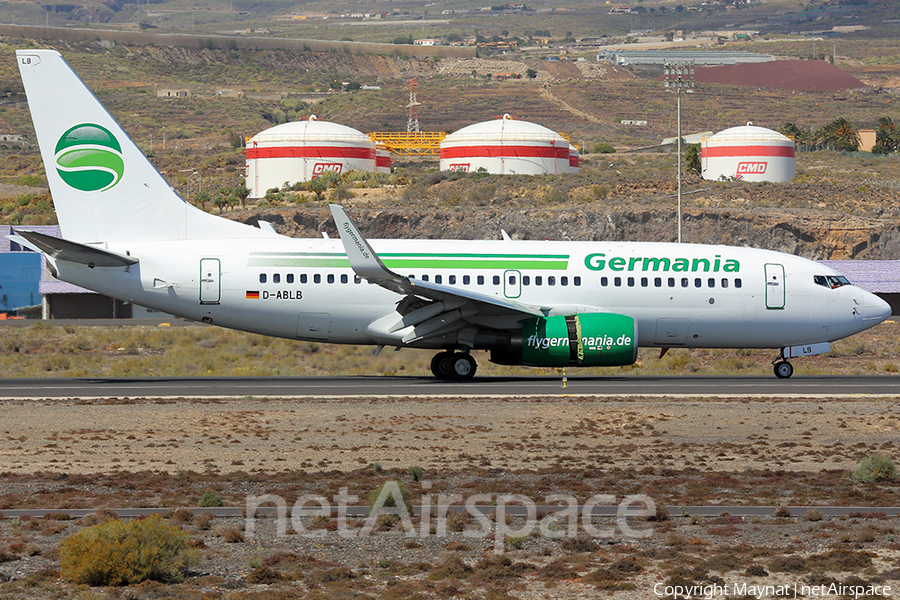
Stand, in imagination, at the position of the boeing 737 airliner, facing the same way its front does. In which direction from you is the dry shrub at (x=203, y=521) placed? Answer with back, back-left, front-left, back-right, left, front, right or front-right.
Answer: right

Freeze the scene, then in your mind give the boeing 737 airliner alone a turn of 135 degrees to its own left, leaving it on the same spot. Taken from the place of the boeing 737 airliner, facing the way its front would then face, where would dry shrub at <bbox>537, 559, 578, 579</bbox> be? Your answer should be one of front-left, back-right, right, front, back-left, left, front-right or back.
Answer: back-left

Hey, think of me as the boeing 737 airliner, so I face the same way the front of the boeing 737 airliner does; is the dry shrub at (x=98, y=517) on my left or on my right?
on my right

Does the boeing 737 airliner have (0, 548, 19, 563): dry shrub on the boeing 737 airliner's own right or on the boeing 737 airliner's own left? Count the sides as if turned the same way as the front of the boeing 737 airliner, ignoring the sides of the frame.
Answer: on the boeing 737 airliner's own right

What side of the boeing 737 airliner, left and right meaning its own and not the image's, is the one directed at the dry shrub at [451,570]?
right

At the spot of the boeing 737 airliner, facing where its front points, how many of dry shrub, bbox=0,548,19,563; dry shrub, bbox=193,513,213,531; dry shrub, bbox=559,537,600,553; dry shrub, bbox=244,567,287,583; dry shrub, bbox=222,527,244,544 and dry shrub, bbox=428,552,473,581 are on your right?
6

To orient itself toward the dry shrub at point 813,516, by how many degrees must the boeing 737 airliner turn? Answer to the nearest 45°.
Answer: approximately 90° to its right

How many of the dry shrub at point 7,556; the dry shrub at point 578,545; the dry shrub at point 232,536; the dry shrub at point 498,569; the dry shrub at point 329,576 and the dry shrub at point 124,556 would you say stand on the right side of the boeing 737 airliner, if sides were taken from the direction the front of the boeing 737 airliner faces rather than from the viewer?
6

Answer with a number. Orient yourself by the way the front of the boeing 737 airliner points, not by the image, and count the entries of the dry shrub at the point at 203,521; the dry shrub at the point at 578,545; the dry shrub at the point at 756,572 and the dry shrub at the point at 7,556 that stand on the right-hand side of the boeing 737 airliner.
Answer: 4

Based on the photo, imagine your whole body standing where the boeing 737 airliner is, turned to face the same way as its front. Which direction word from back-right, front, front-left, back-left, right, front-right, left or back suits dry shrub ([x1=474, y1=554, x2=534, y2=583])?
right

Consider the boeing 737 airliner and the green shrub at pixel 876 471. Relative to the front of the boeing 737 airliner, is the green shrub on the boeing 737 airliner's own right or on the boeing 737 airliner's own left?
on the boeing 737 airliner's own right

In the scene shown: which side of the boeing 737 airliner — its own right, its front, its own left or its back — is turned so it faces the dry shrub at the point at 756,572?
right

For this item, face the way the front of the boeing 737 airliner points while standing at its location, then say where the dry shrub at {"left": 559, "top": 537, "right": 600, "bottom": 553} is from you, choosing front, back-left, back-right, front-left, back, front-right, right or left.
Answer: right

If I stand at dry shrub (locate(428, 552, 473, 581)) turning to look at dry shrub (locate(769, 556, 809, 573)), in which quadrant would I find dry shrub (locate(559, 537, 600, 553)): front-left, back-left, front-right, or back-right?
front-left

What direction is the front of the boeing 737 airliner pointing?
to the viewer's right
